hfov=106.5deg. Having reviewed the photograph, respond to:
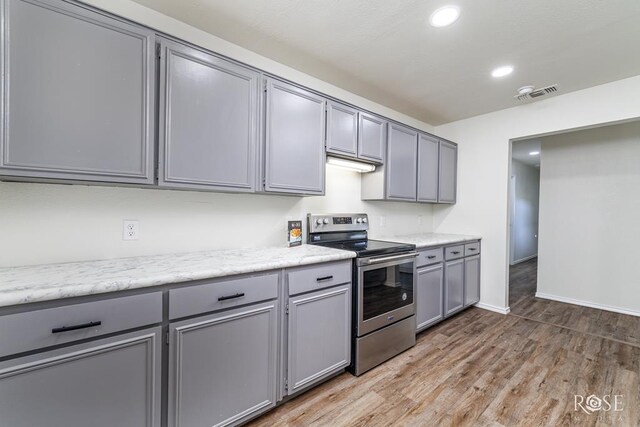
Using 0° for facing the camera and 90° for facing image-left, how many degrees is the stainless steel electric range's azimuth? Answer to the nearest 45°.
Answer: approximately 315°
